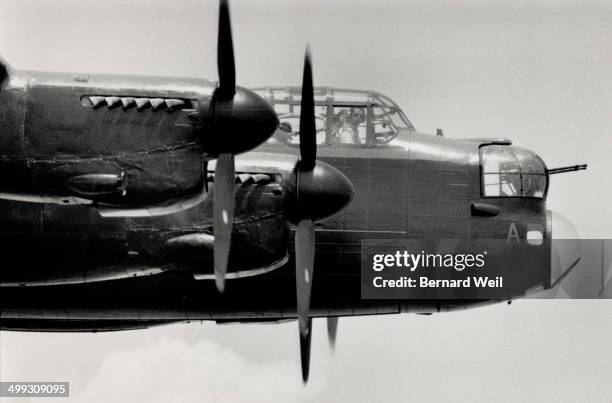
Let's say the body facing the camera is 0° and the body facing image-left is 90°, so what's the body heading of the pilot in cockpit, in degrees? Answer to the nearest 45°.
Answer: approximately 270°
